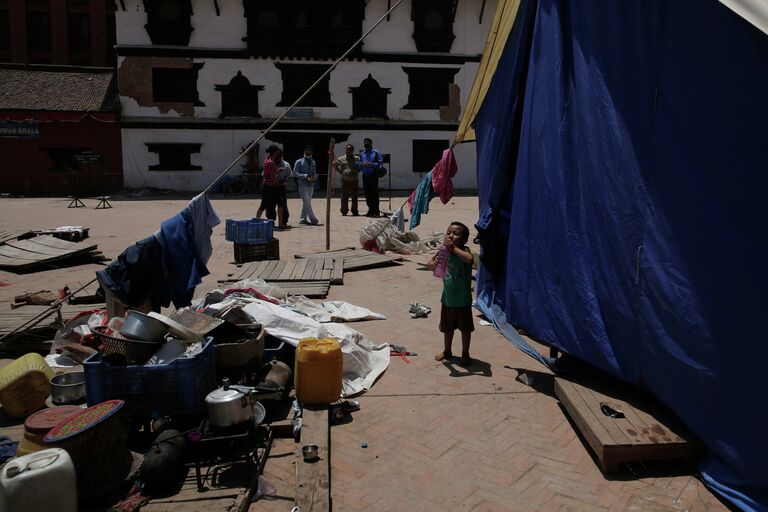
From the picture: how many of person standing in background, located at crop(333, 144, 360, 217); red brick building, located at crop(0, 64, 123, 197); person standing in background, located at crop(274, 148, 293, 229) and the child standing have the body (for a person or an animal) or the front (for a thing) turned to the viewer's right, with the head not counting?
0

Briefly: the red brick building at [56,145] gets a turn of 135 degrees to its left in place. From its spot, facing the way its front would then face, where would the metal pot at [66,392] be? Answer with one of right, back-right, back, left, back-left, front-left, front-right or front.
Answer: back-right

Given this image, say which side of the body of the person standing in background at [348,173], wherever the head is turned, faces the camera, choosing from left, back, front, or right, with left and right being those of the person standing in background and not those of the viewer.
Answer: front

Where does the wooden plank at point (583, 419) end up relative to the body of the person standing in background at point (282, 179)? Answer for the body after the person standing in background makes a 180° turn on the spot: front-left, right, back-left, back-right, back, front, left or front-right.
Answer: right

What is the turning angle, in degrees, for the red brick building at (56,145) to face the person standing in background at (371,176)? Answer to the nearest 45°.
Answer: approximately 45° to its left

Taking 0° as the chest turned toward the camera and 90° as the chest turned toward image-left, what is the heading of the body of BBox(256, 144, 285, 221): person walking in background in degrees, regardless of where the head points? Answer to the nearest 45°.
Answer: approximately 270°

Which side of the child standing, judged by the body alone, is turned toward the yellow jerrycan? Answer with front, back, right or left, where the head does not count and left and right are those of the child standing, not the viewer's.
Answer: front

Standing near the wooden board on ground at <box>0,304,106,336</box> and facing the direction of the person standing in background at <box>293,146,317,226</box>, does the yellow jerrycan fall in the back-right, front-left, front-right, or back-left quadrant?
back-right

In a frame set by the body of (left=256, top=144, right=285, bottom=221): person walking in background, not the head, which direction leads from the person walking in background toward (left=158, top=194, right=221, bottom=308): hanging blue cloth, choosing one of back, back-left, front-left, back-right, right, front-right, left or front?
right

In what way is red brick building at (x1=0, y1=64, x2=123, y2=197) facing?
toward the camera

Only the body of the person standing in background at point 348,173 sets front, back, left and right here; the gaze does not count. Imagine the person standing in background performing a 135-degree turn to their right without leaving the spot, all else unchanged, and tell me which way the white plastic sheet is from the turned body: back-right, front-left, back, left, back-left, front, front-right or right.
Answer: back-left

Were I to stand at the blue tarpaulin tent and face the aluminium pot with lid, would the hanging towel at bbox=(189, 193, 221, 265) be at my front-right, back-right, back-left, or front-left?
front-right

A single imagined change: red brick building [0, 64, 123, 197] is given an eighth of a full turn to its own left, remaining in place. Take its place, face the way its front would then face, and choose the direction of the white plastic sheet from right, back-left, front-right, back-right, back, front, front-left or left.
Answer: front-right

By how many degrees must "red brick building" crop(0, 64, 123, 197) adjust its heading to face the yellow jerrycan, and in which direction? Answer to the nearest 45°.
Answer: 0° — it already faces it
